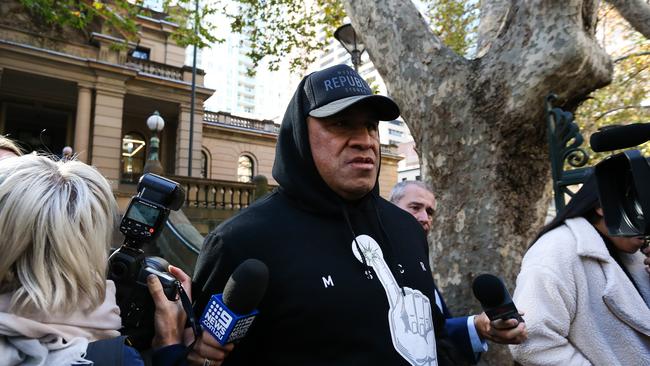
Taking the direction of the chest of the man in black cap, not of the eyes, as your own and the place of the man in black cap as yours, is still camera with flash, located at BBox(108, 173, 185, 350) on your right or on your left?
on your right

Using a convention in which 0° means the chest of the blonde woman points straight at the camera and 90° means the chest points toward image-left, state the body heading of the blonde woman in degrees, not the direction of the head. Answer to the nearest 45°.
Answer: approximately 225°

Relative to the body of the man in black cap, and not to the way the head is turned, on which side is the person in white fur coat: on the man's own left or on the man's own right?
on the man's own left

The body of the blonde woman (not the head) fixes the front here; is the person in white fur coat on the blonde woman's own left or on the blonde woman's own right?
on the blonde woman's own right

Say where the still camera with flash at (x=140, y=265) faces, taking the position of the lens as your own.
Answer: facing away from the viewer and to the right of the viewer

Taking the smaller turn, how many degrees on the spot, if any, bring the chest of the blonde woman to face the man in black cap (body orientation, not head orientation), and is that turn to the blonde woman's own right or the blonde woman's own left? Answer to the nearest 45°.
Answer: approximately 45° to the blonde woman's own right

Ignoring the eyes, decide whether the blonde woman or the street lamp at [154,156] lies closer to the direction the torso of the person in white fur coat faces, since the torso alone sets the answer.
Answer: the blonde woman

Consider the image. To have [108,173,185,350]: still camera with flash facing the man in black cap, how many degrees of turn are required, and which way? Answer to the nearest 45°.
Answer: approximately 45° to its right

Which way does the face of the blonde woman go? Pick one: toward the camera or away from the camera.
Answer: away from the camera
